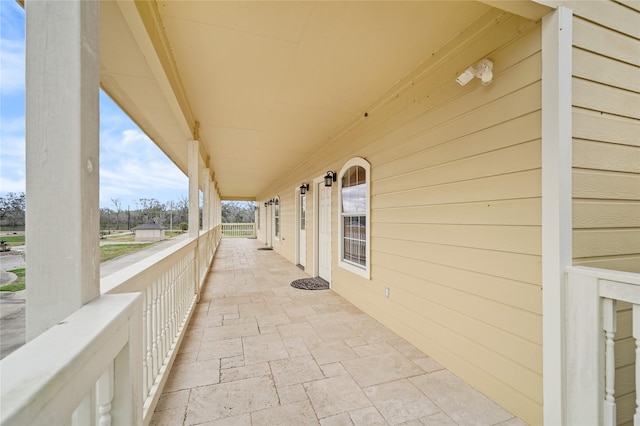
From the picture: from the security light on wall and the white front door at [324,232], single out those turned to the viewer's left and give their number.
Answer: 2

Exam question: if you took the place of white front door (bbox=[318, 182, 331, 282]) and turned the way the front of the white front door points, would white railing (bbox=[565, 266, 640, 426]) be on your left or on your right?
on your left

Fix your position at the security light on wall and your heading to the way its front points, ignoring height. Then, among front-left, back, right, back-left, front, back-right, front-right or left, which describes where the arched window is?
front-right

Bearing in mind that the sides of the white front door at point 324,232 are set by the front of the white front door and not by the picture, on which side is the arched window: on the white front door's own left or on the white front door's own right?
on the white front door's own left

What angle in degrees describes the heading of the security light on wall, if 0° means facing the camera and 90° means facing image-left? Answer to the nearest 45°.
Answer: approximately 90°

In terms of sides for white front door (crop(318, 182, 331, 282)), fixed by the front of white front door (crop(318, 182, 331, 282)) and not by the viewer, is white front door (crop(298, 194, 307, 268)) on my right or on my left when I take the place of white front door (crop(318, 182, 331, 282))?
on my right

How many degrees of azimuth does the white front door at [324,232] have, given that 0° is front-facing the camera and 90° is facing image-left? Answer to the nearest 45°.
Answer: approximately 90°

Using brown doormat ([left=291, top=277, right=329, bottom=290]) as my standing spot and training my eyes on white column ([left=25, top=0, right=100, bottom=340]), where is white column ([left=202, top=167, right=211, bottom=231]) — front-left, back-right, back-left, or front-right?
back-right

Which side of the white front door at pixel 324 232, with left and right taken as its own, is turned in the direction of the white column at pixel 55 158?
left

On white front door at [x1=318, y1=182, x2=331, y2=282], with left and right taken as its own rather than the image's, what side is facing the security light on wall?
left
